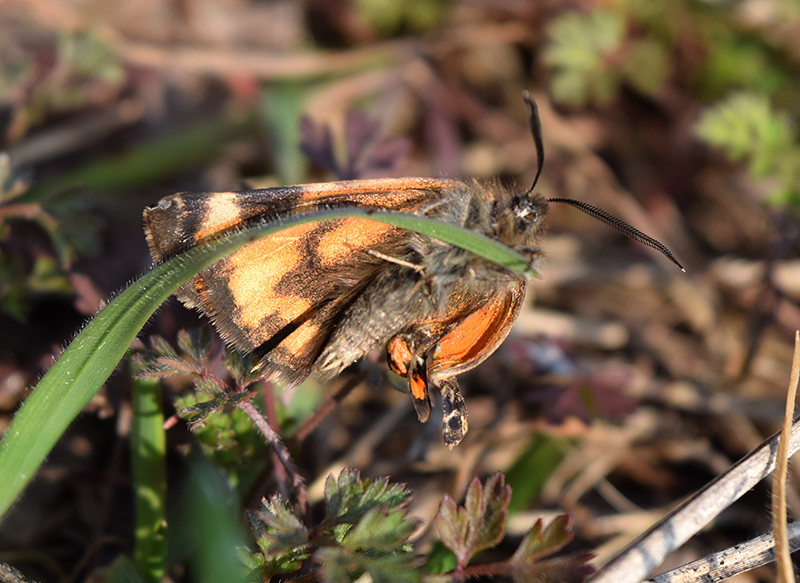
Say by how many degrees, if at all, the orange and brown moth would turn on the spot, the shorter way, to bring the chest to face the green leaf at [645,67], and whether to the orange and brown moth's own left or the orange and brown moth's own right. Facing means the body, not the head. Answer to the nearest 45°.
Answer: approximately 45° to the orange and brown moth's own left

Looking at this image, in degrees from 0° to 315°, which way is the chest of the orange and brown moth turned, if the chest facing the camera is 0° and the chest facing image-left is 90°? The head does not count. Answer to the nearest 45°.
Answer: approximately 270°

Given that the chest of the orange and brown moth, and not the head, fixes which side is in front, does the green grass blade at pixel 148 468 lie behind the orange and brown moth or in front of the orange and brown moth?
behind
